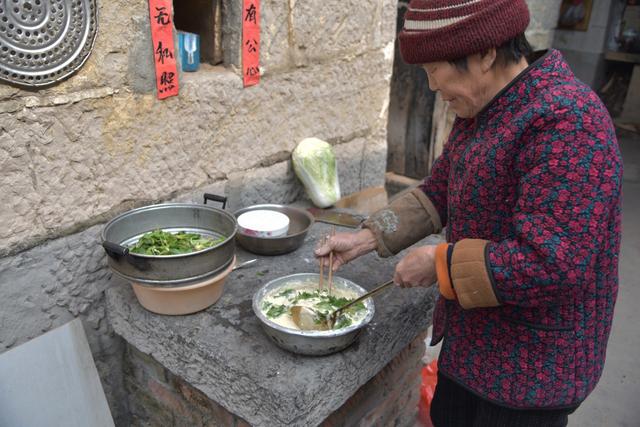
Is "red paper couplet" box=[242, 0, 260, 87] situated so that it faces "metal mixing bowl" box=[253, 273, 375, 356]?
yes

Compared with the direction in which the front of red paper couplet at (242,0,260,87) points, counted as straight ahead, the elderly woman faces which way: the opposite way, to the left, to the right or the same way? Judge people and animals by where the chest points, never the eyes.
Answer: to the right

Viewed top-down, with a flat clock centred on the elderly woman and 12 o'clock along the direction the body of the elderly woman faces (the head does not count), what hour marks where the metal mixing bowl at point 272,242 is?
The metal mixing bowl is roughly at 1 o'clock from the elderly woman.

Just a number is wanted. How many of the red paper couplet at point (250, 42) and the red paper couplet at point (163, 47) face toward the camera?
2

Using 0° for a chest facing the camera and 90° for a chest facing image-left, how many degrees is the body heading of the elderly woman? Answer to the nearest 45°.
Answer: approximately 90°

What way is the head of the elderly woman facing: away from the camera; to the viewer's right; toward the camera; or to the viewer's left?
to the viewer's left

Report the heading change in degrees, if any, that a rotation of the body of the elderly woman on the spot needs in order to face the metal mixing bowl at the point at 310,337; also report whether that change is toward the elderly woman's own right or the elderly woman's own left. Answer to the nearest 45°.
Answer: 0° — they already face it
